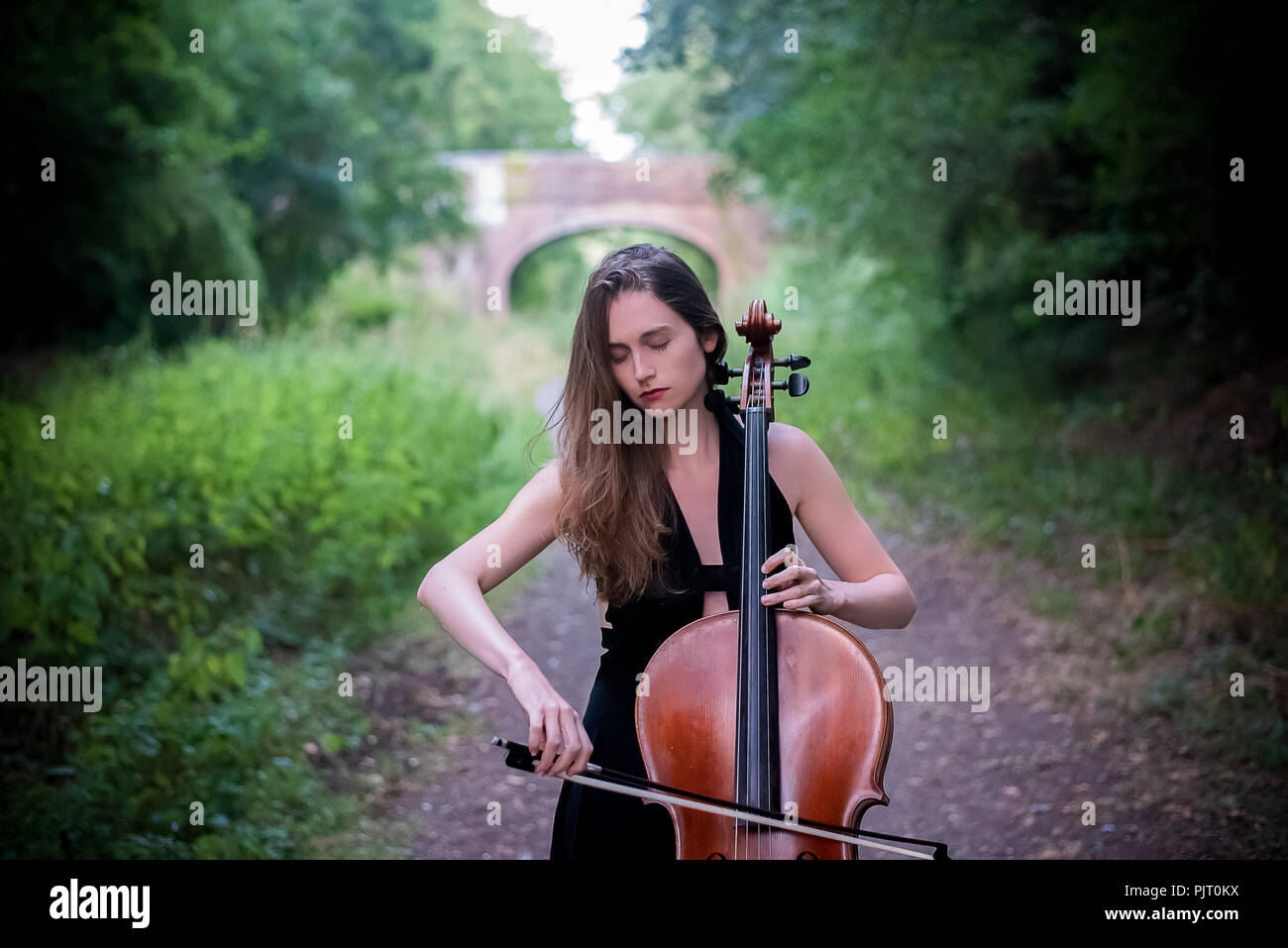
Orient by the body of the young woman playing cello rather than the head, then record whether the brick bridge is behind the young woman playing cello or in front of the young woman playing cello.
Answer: behind

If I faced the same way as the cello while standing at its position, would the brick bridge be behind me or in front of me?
behind

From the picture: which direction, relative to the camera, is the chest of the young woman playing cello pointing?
toward the camera
